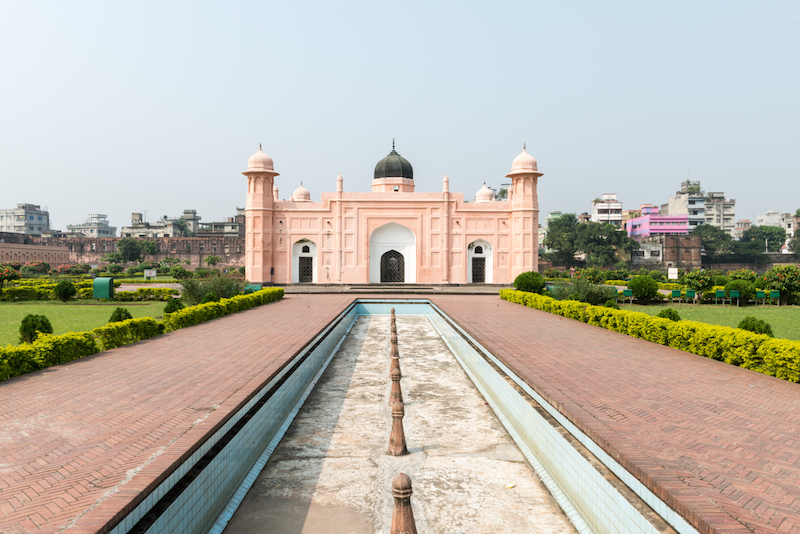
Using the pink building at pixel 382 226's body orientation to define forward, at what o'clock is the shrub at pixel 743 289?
The shrub is roughly at 10 o'clock from the pink building.

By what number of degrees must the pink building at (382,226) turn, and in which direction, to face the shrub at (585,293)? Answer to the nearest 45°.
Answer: approximately 45° to its left

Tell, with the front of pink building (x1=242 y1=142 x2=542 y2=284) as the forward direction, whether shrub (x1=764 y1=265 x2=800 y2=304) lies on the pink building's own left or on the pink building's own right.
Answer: on the pink building's own left

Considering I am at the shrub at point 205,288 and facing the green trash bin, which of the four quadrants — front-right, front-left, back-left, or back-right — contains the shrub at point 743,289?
back-right

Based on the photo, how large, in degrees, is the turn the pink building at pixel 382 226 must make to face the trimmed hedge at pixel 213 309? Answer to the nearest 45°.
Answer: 0° — it already faces it

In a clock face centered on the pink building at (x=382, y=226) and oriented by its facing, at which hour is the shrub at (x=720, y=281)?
The shrub is roughly at 10 o'clock from the pink building.

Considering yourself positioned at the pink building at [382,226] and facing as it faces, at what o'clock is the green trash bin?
The green trash bin is roughly at 2 o'clock from the pink building.

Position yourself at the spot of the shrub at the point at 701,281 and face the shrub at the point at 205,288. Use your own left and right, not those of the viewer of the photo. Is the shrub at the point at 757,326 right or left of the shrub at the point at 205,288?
left

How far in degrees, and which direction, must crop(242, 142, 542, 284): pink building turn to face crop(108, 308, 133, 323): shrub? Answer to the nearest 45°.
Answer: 0° — it already faces it

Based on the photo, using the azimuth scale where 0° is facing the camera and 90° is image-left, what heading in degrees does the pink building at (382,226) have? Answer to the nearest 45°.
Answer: approximately 0°

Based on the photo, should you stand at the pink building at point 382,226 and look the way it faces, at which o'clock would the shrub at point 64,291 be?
The shrub is roughly at 2 o'clock from the pink building.

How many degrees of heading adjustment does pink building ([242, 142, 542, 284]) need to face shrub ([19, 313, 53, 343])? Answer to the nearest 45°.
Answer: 0° — it already faces it
